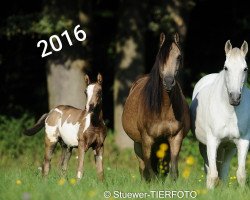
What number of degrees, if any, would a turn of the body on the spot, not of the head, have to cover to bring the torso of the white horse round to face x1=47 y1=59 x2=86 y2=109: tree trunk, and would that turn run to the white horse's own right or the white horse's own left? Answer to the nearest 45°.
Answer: approximately 135° to the white horse's own right

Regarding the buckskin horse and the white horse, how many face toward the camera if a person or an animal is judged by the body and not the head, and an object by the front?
2

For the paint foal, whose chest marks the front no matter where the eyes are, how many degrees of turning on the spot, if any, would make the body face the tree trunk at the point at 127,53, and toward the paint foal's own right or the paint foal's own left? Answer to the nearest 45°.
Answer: approximately 135° to the paint foal's own left

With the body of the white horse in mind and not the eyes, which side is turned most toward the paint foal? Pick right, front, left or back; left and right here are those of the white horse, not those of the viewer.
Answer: right

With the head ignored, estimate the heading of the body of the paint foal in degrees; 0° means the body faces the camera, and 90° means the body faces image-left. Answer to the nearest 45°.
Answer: approximately 315°

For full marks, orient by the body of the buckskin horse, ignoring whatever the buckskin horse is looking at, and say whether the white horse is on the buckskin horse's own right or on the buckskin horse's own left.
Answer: on the buckskin horse's own left

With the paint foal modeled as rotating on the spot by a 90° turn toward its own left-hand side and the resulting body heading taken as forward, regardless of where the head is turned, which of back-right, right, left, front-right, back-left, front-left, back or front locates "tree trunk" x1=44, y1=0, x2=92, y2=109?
front-left

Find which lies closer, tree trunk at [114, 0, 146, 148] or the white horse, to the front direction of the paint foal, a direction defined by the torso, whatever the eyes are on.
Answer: the white horse

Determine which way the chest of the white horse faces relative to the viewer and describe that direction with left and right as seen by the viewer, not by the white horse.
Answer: facing the viewer

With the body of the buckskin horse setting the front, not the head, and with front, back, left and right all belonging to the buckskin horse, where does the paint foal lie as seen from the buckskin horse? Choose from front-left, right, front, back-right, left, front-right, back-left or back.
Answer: right
